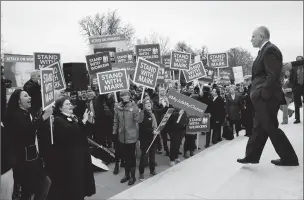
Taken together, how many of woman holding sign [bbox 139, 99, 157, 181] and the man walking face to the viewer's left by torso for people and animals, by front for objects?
1

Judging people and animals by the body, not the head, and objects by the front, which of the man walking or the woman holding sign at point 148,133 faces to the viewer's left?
the man walking

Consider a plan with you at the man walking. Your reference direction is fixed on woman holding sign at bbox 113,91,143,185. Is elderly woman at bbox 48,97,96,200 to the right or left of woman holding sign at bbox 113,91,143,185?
left

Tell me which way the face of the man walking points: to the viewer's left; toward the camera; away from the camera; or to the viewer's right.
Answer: to the viewer's left

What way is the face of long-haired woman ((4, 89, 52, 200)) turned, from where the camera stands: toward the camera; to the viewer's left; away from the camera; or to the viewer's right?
to the viewer's right

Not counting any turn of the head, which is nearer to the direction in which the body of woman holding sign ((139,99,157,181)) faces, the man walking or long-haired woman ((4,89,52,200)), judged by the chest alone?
the man walking

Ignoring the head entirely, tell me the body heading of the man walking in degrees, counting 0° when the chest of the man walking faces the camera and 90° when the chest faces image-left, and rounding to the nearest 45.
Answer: approximately 90°

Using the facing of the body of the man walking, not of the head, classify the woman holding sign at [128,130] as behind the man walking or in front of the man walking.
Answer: in front
